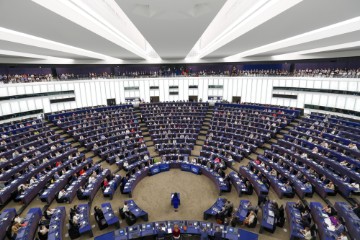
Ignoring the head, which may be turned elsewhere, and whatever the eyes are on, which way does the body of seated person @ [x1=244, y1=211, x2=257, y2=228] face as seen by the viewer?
to the viewer's left

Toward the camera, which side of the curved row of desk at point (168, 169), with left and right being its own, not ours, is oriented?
front

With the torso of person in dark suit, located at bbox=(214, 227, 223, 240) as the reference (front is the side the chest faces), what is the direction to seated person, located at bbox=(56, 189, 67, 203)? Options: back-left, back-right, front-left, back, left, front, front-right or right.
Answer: left

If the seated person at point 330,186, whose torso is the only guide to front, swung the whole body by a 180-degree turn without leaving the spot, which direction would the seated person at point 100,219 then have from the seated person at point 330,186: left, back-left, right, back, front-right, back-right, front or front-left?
back

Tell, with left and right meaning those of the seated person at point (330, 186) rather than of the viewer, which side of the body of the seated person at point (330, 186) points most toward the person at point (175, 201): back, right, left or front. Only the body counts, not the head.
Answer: front

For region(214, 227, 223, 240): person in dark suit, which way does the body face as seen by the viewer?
away from the camera

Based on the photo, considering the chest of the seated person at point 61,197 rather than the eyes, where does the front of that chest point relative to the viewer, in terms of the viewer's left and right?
facing to the right of the viewer

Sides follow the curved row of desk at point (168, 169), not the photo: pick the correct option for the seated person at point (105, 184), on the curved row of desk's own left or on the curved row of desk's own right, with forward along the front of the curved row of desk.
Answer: on the curved row of desk's own right

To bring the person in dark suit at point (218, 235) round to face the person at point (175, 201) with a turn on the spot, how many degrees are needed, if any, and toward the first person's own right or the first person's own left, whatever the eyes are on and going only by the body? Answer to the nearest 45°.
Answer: approximately 45° to the first person's own left
